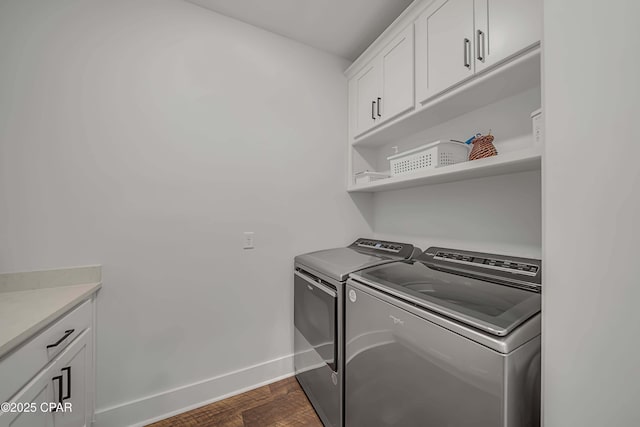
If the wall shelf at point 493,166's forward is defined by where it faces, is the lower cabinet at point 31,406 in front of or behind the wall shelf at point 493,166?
in front

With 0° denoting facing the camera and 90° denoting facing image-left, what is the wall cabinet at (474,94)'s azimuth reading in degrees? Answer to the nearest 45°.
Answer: approximately 45°

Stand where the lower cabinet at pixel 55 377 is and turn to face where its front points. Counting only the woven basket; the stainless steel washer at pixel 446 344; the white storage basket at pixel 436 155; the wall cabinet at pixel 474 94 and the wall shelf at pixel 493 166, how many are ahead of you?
5

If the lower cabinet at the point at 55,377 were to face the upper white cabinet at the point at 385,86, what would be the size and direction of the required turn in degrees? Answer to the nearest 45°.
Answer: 0° — it already faces it

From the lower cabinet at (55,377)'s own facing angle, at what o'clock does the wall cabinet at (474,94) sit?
The wall cabinet is roughly at 12 o'clock from the lower cabinet.
